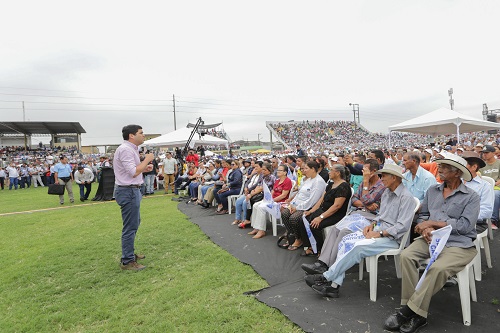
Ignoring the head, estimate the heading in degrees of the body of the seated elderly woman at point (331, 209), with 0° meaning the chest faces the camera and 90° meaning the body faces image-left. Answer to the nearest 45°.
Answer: approximately 45°

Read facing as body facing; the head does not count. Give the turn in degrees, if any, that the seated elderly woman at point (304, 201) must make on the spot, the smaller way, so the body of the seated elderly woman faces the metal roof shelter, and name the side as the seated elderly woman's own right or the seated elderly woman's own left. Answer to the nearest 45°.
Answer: approximately 90° to the seated elderly woman's own right

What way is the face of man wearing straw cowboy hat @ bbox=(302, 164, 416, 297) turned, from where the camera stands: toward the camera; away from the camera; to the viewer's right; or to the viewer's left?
to the viewer's left

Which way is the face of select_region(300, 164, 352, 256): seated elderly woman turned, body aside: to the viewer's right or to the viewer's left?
to the viewer's left

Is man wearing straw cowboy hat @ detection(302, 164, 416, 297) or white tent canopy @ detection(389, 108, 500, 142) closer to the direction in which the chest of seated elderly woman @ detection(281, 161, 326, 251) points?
the man wearing straw cowboy hat

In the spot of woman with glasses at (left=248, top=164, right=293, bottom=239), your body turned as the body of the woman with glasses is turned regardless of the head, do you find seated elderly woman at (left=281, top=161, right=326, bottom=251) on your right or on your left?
on your left

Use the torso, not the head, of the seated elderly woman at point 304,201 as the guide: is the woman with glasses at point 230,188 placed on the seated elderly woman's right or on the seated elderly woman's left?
on the seated elderly woman's right

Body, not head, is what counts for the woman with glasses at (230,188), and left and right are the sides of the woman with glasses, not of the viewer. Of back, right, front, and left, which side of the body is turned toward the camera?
left

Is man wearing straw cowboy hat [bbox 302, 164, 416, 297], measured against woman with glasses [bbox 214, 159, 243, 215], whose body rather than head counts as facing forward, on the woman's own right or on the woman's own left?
on the woman's own left
